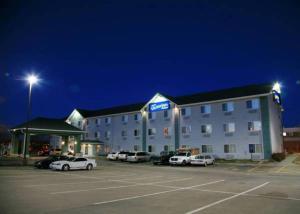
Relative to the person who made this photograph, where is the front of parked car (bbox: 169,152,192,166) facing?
facing the viewer and to the left of the viewer

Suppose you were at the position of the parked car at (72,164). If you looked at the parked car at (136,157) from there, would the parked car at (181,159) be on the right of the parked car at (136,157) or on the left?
right

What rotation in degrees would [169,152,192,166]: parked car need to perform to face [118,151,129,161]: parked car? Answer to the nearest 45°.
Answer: approximately 90° to its right

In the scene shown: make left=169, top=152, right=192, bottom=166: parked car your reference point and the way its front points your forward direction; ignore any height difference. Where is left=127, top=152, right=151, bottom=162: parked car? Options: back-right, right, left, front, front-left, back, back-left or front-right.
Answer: right

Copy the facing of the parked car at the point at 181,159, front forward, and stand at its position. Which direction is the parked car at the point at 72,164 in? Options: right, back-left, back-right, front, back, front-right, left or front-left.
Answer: front
